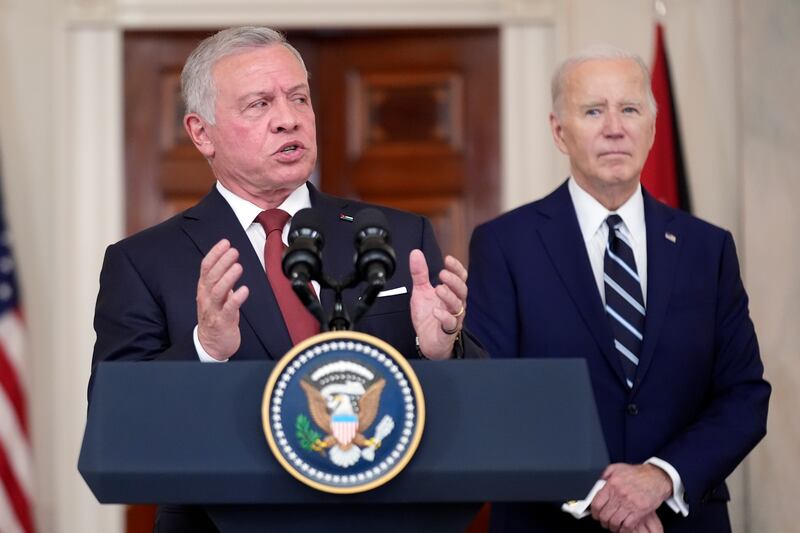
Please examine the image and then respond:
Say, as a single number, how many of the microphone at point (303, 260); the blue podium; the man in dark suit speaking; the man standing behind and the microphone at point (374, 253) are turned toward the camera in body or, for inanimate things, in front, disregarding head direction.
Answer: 3

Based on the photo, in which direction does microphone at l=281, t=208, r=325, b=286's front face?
away from the camera

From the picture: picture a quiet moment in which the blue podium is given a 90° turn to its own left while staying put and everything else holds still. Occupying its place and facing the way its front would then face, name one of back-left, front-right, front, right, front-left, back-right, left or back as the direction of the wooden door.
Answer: left

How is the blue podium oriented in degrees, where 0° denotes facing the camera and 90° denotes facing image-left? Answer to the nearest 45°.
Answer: approximately 0°

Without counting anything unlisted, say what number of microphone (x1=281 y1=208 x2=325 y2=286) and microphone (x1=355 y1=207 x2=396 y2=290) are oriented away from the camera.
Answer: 2

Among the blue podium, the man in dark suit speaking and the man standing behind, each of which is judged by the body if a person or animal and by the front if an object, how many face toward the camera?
3
